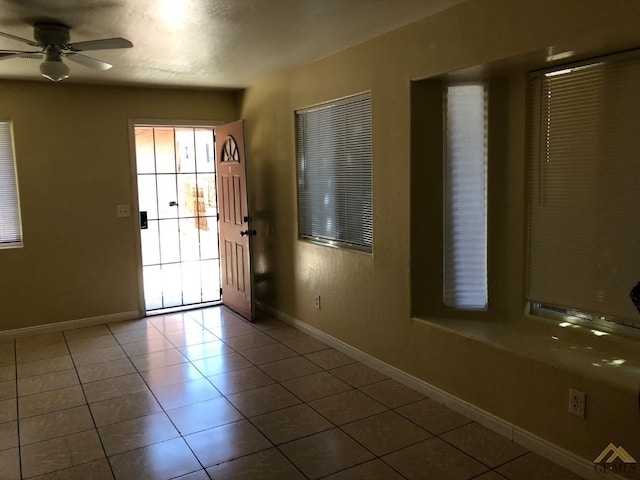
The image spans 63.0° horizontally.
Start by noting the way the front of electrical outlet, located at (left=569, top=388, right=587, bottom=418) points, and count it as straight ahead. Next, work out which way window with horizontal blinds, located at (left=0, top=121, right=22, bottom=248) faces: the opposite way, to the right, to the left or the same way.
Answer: to the left

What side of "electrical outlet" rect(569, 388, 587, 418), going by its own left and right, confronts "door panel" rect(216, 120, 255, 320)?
right

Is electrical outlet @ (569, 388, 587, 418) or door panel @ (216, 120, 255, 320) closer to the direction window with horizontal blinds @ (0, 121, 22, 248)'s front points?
the electrical outlet

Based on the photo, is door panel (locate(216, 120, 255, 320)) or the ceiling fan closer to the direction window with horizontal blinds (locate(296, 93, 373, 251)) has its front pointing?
the ceiling fan

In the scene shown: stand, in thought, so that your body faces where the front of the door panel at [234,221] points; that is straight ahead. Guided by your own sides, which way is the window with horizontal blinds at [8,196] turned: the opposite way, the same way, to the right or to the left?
to the left

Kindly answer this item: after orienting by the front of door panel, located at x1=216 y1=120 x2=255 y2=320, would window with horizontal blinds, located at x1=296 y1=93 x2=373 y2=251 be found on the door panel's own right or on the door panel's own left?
on the door panel's own left

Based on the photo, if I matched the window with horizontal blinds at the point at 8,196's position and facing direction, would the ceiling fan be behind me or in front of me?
in front

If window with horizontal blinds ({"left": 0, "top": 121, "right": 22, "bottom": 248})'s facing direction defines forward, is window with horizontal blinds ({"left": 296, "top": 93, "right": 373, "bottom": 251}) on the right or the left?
on its left

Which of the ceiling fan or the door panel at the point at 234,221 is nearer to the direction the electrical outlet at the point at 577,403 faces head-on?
the ceiling fan

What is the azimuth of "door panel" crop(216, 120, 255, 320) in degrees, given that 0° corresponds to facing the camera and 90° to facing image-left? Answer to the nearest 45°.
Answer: approximately 45°

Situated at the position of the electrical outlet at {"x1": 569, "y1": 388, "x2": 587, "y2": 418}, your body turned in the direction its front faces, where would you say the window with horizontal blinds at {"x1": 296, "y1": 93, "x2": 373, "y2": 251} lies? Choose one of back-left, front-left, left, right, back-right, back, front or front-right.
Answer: right

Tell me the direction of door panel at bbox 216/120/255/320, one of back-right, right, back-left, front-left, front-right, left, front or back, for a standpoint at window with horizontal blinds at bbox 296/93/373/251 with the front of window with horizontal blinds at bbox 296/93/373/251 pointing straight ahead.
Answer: right

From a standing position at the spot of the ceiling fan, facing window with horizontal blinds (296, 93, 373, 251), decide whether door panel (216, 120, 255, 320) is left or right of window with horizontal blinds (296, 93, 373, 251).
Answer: left

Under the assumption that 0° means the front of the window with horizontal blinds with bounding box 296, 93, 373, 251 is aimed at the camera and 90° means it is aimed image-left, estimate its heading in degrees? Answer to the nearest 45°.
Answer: approximately 45°

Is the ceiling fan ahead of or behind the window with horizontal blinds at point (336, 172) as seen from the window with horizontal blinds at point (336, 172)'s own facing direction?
ahead
